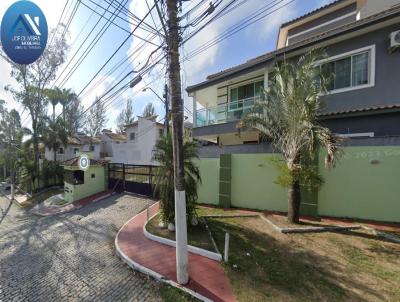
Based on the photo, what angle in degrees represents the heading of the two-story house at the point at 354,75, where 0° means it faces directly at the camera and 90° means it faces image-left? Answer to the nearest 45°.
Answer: approximately 45°

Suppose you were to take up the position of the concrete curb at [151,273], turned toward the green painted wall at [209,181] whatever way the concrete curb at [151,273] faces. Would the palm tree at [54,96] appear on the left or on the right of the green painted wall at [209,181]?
left

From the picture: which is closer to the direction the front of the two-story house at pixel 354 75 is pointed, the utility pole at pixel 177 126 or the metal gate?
the utility pole

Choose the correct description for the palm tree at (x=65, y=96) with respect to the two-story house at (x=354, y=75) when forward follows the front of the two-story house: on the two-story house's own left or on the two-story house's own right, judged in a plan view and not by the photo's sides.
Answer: on the two-story house's own right

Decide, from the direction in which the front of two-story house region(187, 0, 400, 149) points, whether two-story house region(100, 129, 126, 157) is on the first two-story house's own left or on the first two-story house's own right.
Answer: on the first two-story house's own right

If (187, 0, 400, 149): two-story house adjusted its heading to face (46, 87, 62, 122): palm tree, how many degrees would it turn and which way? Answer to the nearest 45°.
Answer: approximately 45° to its right

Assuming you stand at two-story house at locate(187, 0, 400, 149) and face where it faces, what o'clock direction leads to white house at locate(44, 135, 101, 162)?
The white house is roughly at 2 o'clock from the two-story house.

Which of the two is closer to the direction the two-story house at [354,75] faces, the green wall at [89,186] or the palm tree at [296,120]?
the palm tree

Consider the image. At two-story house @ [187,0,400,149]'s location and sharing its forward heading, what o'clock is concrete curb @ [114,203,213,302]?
The concrete curb is roughly at 12 o'clock from the two-story house.

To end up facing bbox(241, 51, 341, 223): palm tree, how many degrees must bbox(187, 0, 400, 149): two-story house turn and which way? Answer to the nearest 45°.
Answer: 0° — it already faces it
